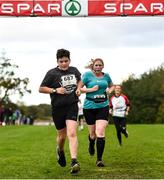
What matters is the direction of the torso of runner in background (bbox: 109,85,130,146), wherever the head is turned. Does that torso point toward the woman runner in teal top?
yes

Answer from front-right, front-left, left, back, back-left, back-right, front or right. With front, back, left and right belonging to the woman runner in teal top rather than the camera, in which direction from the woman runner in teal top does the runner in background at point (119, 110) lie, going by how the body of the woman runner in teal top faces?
back

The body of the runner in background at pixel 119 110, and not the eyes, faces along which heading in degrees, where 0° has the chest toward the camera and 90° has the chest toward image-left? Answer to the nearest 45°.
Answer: approximately 0°

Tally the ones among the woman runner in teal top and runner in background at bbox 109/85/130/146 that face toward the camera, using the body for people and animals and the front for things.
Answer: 2

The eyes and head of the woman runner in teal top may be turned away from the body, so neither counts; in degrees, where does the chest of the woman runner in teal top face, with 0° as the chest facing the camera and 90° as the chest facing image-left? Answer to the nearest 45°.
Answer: approximately 0°
